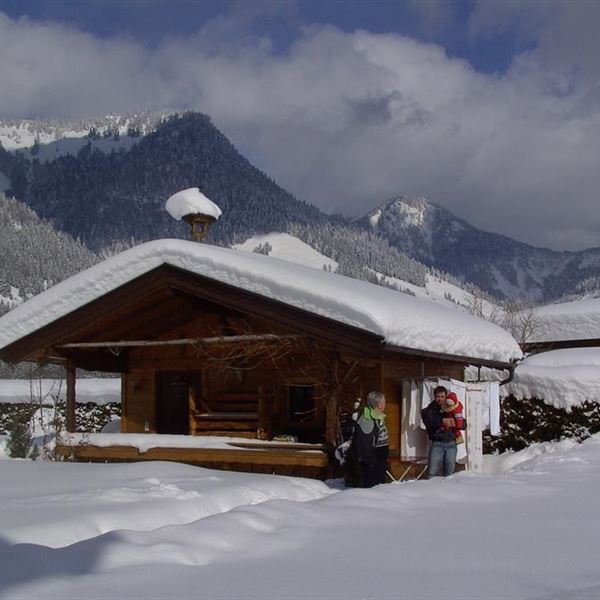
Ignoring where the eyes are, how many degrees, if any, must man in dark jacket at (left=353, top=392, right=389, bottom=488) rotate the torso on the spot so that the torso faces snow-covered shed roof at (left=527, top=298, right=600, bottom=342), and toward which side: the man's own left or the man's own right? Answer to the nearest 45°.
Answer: approximately 90° to the man's own left

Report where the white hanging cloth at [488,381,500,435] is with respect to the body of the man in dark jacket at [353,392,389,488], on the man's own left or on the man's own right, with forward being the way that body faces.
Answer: on the man's own left

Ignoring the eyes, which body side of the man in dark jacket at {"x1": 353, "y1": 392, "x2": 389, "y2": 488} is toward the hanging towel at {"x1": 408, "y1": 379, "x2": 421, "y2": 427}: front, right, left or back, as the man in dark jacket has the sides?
left

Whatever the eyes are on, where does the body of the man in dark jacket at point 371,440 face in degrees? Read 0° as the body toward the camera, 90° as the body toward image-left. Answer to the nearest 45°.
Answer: approximately 270°

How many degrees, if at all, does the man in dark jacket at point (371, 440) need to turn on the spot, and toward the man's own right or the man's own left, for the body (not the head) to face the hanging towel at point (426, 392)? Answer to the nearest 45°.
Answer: approximately 90° to the man's own left

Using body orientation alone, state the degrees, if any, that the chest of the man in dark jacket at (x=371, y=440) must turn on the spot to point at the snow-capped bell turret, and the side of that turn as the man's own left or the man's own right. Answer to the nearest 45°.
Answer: approximately 135° to the man's own left

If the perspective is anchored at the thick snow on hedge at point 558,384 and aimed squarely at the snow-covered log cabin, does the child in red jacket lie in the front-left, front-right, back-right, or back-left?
front-left

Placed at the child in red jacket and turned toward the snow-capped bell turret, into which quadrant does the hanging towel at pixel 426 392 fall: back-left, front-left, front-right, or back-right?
front-right
